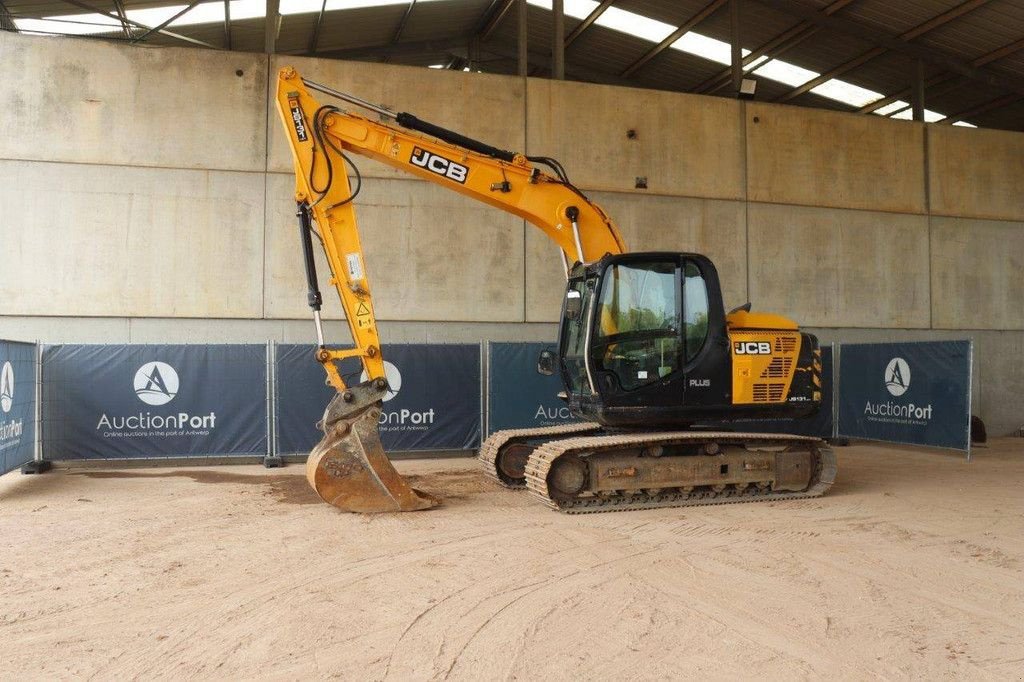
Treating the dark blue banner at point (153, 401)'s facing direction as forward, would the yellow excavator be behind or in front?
in front

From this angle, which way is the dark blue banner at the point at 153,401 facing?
toward the camera
